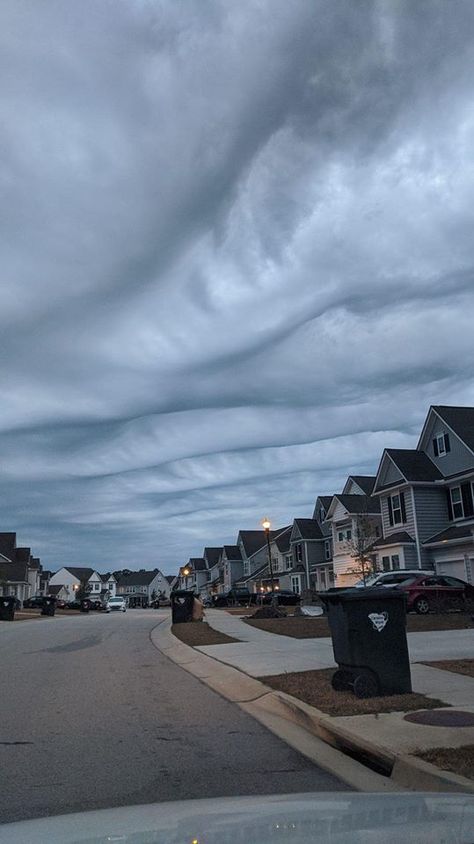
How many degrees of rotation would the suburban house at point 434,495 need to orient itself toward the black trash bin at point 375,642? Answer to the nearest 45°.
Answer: approximately 45° to its left

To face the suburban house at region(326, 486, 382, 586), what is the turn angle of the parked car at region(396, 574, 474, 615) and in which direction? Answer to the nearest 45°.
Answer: approximately 90° to its left

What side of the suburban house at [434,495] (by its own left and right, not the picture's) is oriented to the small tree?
right

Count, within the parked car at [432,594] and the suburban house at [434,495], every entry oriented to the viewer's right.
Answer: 1

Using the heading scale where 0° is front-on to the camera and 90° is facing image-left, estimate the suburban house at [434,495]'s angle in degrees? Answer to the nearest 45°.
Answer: approximately 45°

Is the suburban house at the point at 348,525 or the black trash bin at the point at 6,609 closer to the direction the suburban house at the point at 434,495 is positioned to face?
the black trash bin

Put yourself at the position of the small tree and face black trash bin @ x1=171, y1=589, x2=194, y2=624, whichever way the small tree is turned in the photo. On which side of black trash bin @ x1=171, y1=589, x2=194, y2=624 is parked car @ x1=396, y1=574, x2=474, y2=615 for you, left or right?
left

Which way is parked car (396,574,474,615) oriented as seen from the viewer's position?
to the viewer's right

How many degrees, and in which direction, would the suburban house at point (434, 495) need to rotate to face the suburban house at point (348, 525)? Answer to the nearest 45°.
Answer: approximately 90° to its right
